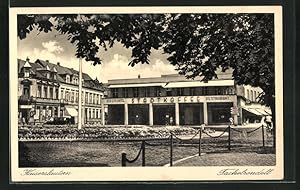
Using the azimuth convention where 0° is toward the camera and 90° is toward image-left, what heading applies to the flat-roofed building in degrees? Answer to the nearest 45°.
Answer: approximately 0°

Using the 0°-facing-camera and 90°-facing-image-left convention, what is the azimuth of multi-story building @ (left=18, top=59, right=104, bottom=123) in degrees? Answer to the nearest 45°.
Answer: approximately 315°
